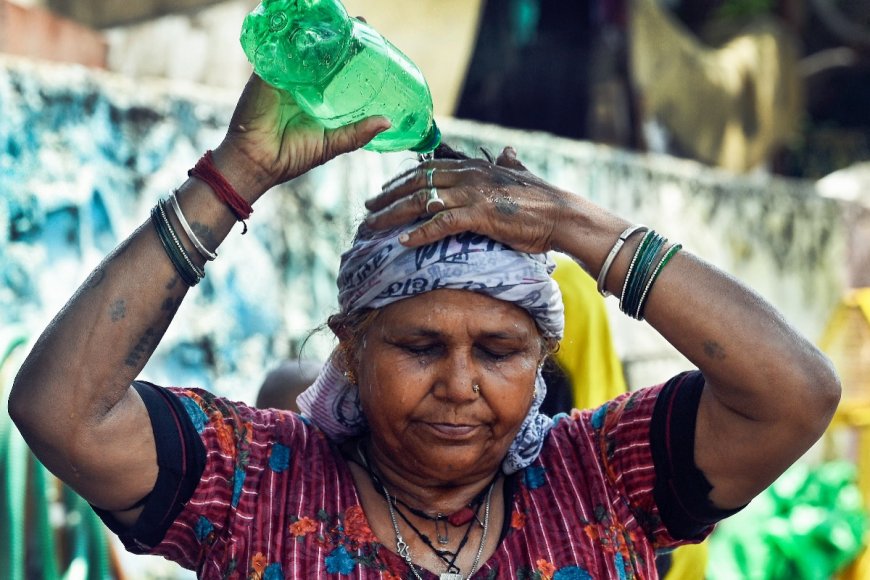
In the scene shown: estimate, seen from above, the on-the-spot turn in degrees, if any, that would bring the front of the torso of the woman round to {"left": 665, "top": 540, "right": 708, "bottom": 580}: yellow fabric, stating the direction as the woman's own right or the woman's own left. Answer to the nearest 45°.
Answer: approximately 135° to the woman's own left

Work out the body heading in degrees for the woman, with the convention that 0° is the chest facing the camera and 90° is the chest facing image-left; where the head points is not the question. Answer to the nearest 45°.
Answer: approximately 0°

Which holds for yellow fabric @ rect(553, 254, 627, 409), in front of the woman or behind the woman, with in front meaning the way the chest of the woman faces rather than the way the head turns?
behind
